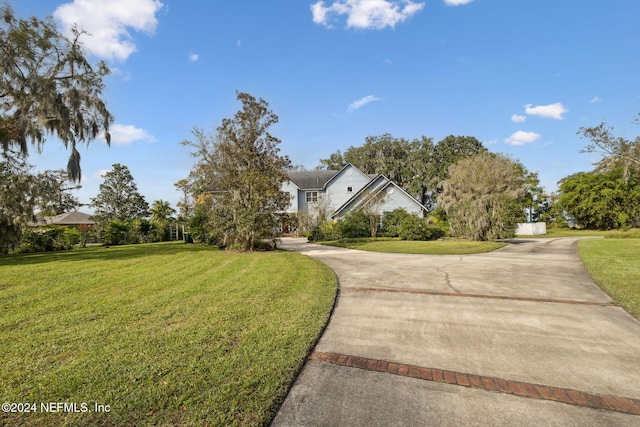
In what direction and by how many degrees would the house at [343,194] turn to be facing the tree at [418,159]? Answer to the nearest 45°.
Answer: approximately 135° to its left

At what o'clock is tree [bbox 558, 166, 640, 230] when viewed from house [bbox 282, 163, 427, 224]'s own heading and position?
The tree is roughly at 9 o'clock from the house.

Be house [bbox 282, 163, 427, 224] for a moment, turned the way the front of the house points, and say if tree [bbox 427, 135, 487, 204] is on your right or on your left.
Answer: on your left

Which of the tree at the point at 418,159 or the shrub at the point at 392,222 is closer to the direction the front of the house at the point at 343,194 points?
the shrub

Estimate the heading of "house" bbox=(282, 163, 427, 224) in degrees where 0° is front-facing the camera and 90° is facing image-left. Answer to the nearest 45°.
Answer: approximately 0°

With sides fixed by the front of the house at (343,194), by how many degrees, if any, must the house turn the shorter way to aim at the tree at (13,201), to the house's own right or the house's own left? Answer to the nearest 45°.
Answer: approximately 45° to the house's own right

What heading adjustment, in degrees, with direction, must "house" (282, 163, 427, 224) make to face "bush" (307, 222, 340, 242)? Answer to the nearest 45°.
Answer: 0° — it already faces it
